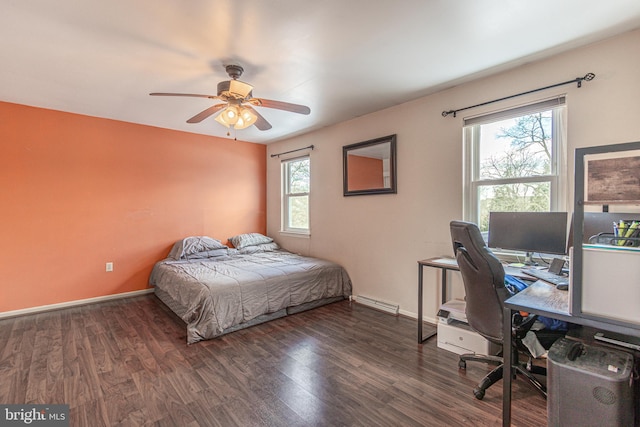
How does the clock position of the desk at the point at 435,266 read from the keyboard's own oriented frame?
The desk is roughly at 2 o'clock from the keyboard.

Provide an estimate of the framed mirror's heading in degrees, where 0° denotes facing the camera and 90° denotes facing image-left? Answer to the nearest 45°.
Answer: approximately 45°

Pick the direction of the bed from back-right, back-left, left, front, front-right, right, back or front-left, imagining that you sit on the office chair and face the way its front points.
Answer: back-left

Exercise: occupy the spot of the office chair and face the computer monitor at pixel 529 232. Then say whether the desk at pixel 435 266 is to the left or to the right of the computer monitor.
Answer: left

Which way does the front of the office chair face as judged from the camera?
facing away from the viewer and to the right of the viewer

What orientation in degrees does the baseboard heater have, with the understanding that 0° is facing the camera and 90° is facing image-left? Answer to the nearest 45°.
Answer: approximately 45°

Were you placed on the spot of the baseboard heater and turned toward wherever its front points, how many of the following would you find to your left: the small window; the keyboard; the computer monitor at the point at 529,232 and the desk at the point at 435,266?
3

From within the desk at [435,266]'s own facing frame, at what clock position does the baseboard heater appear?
The baseboard heater is roughly at 3 o'clock from the desk.

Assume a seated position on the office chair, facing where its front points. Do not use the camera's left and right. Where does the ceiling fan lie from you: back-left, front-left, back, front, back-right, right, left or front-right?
back-left
